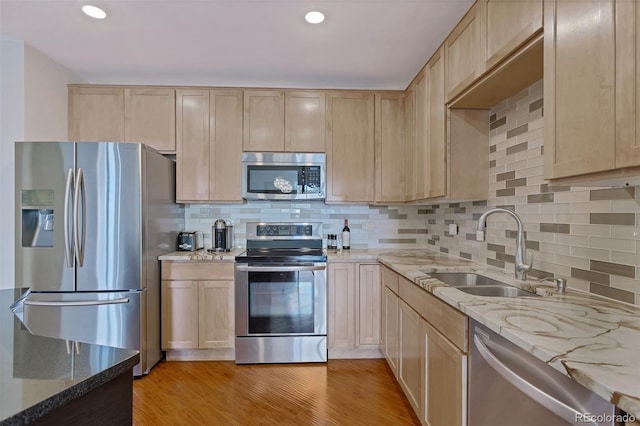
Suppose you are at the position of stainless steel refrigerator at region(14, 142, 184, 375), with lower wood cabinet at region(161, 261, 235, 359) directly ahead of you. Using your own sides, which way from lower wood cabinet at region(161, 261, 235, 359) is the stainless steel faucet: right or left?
right

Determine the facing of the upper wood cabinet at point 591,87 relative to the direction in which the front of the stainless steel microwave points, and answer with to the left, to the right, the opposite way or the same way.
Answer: to the right

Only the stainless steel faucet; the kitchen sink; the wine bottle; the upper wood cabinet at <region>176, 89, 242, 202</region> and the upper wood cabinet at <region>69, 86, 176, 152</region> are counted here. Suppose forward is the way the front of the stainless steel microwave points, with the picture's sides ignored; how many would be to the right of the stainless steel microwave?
2

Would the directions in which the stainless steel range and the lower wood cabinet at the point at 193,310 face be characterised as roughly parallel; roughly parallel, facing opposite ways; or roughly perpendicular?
roughly parallel

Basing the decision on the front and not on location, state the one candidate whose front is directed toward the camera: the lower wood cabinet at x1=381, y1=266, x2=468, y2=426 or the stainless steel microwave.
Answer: the stainless steel microwave

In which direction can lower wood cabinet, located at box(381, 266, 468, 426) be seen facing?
to the viewer's left

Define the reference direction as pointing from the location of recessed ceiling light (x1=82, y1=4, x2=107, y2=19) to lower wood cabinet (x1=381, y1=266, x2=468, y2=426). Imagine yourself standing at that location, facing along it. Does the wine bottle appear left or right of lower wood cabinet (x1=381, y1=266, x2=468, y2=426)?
left

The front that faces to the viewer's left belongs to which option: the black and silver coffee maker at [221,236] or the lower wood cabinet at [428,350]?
the lower wood cabinet

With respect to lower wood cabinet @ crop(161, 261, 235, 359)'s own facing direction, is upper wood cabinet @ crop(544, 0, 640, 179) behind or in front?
in front

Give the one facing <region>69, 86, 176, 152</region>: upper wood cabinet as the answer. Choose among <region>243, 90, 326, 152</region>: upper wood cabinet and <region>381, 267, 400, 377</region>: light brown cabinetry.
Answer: the light brown cabinetry

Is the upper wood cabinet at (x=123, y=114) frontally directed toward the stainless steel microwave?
no

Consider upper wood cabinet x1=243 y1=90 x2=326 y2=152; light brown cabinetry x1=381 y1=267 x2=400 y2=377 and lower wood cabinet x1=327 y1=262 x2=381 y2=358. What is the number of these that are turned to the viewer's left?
1

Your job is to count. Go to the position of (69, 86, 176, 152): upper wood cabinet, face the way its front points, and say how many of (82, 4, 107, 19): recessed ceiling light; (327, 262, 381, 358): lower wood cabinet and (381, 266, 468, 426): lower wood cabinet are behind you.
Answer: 0

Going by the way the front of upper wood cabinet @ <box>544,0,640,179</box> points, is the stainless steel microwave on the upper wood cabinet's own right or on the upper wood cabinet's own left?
on the upper wood cabinet's own right

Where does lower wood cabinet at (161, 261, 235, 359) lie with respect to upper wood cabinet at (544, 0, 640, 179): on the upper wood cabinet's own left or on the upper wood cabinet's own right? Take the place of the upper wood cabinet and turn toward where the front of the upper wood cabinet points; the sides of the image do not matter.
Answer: on the upper wood cabinet's own right

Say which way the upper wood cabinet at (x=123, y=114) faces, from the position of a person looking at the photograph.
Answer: facing the viewer

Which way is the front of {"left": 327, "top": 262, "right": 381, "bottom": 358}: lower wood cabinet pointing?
toward the camera
